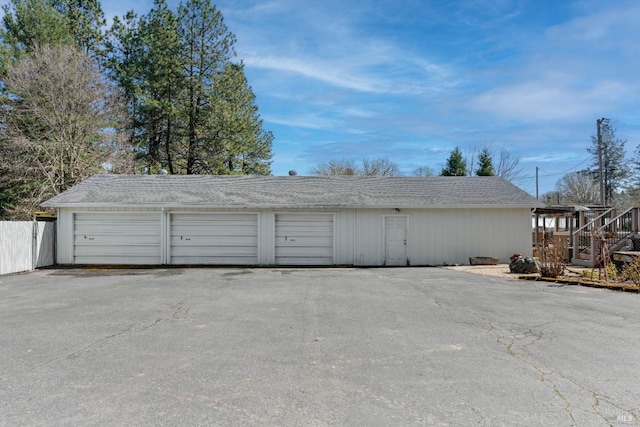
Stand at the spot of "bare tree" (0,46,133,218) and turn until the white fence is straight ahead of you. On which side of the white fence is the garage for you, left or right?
left

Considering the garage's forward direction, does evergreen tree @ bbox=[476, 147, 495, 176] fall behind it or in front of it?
behind

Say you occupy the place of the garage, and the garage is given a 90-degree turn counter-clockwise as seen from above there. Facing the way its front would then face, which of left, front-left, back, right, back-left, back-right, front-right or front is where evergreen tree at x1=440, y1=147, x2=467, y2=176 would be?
front-left

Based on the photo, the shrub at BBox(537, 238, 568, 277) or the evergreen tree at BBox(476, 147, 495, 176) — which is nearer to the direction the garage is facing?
the shrub

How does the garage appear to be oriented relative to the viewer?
toward the camera

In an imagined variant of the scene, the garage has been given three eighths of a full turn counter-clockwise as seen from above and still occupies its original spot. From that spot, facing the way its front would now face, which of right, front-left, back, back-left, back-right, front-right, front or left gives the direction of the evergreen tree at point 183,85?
left

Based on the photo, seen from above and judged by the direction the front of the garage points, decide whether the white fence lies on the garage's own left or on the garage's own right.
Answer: on the garage's own right

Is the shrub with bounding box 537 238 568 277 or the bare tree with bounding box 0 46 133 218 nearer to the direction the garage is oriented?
the shrub

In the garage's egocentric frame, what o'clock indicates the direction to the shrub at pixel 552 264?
The shrub is roughly at 10 o'clock from the garage.

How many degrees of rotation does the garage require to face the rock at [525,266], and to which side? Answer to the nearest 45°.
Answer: approximately 45° to its left

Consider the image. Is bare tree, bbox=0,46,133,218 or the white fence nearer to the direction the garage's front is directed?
the white fence
